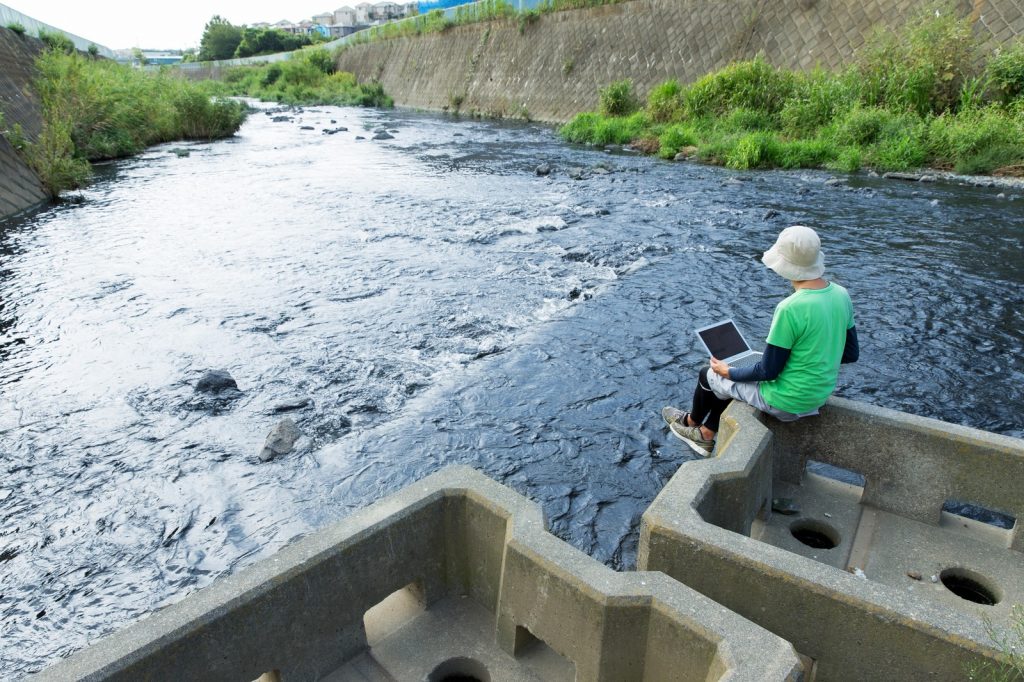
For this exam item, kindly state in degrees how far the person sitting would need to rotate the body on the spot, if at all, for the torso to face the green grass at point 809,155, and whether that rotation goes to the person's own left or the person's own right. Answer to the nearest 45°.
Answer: approximately 45° to the person's own right

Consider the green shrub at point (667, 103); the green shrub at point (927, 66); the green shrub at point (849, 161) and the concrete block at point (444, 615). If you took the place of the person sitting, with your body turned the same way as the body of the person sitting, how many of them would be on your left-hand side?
1

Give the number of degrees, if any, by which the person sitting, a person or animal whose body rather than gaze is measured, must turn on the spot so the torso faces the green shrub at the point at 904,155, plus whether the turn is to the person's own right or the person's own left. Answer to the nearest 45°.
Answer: approximately 45° to the person's own right

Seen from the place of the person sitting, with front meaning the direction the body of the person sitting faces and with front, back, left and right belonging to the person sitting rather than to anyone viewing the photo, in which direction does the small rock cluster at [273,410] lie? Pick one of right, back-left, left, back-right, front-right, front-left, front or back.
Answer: front-left

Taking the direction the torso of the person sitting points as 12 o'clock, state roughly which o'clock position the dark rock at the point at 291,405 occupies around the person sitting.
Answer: The dark rock is roughly at 11 o'clock from the person sitting.

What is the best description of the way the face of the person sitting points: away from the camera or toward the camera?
away from the camera

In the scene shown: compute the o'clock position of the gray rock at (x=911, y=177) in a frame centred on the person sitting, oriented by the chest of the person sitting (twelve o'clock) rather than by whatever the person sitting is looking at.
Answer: The gray rock is roughly at 2 o'clock from the person sitting.

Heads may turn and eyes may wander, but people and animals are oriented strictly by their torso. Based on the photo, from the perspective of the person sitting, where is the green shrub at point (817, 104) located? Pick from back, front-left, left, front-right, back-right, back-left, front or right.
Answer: front-right

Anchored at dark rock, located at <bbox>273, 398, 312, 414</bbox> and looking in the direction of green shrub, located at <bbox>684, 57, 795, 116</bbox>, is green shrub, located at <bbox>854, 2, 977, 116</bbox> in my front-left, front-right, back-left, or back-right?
front-right

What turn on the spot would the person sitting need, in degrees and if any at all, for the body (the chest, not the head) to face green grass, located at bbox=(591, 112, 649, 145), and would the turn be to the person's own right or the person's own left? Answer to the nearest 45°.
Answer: approximately 45° to the person's own right

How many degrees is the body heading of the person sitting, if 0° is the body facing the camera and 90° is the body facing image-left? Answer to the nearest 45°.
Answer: approximately 135°

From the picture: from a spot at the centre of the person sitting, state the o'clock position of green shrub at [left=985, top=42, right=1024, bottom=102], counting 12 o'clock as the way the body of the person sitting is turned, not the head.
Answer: The green shrub is roughly at 2 o'clock from the person sitting.
